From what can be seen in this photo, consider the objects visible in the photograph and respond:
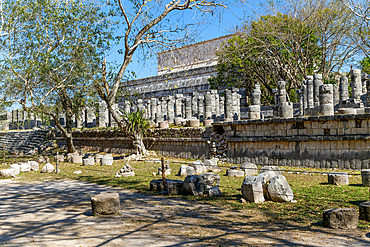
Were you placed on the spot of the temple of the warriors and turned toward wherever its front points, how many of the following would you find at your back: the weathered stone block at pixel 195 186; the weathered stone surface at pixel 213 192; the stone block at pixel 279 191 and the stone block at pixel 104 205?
0

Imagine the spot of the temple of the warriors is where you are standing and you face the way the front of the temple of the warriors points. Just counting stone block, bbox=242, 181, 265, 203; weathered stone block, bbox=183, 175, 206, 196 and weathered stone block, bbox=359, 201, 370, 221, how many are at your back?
0

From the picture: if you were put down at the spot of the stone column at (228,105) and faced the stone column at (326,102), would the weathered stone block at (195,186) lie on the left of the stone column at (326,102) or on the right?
right

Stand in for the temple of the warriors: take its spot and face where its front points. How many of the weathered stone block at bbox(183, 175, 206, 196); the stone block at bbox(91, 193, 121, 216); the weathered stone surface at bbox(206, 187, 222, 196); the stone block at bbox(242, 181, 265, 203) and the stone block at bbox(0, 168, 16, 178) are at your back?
0

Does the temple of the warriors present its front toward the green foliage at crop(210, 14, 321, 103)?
no

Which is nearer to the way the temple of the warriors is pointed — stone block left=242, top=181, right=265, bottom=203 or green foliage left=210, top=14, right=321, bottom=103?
the stone block

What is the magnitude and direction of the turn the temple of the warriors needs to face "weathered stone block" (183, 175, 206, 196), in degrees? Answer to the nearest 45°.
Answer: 0° — it already faces it

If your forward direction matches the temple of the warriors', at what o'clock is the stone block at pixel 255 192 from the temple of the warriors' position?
The stone block is roughly at 11 o'clock from the temple of the warriors.

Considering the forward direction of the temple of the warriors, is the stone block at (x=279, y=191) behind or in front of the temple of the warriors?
in front

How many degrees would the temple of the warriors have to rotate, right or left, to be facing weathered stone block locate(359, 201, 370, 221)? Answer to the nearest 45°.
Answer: approximately 45° to its left

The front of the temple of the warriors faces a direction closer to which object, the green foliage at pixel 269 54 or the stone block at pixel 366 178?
the stone block

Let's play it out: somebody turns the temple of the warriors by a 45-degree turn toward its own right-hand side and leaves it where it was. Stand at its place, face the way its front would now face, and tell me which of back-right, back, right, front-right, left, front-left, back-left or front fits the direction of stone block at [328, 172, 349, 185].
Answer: left

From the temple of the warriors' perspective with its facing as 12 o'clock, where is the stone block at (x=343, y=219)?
The stone block is roughly at 11 o'clock from the temple of the warriors.

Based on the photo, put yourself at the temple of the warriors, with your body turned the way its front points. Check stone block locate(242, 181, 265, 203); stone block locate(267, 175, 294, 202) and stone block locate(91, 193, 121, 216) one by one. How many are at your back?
0

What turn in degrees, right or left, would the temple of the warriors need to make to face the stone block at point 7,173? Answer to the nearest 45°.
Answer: approximately 45° to its right

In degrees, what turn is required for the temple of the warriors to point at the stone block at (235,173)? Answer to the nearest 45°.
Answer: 0° — it already faces it

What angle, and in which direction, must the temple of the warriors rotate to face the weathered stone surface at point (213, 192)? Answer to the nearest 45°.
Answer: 0° — it already faces it

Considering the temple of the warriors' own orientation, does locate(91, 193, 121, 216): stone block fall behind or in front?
in front
